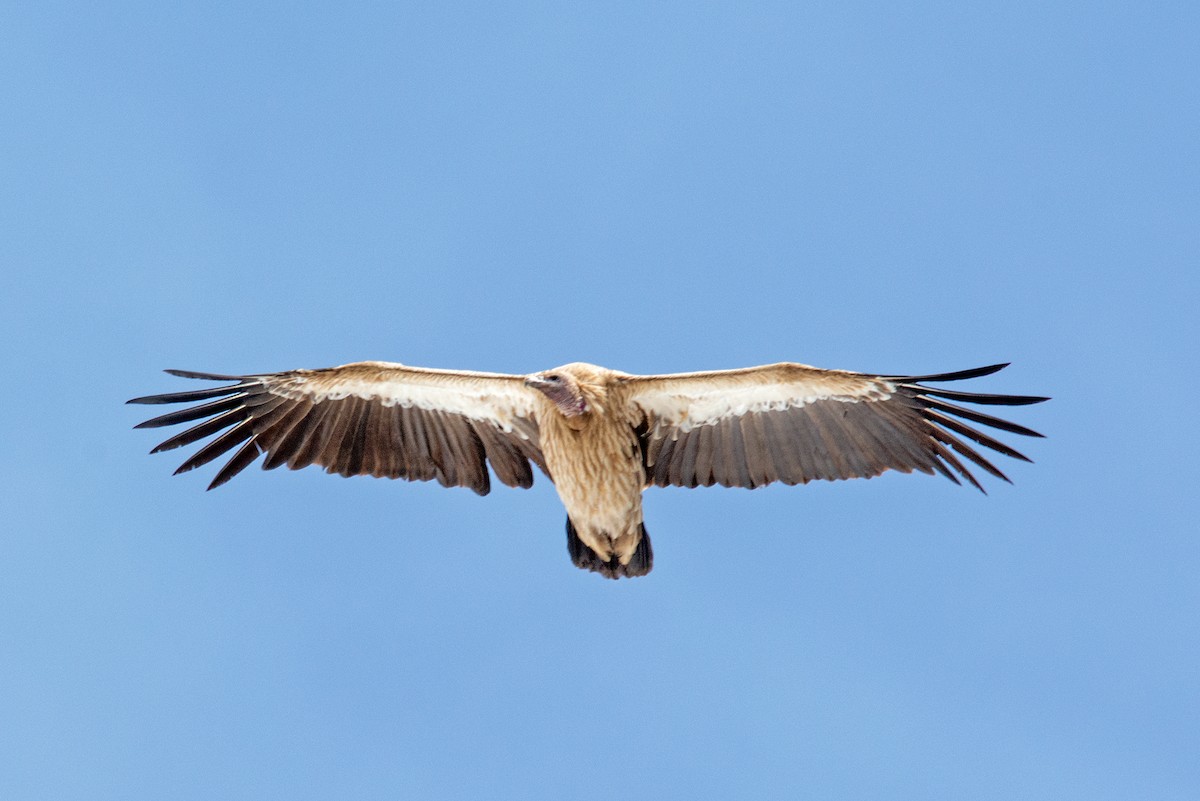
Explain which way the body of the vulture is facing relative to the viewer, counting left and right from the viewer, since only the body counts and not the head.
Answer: facing the viewer
